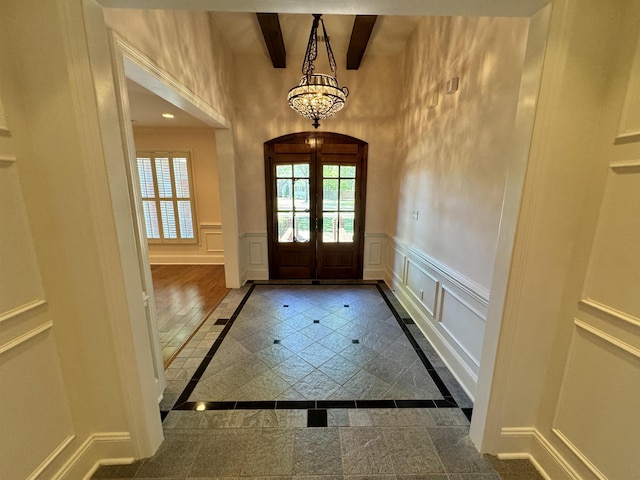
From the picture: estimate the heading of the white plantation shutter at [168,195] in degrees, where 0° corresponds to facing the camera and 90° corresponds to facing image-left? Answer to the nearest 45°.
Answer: approximately 0°

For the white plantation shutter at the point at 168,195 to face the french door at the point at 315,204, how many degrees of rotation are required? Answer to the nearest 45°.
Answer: approximately 45° to its left
